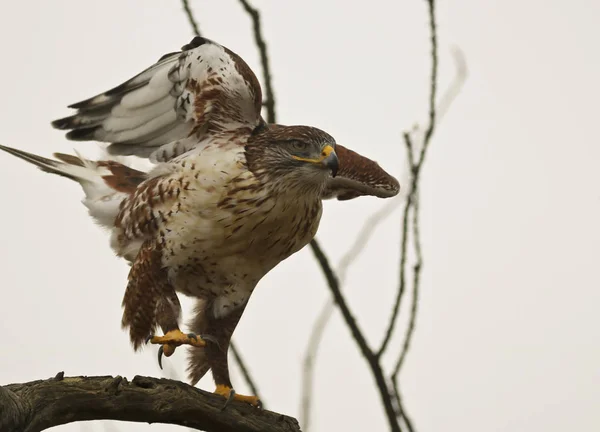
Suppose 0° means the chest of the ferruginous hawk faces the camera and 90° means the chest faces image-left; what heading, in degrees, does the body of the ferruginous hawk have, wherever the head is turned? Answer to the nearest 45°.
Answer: approximately 315°
